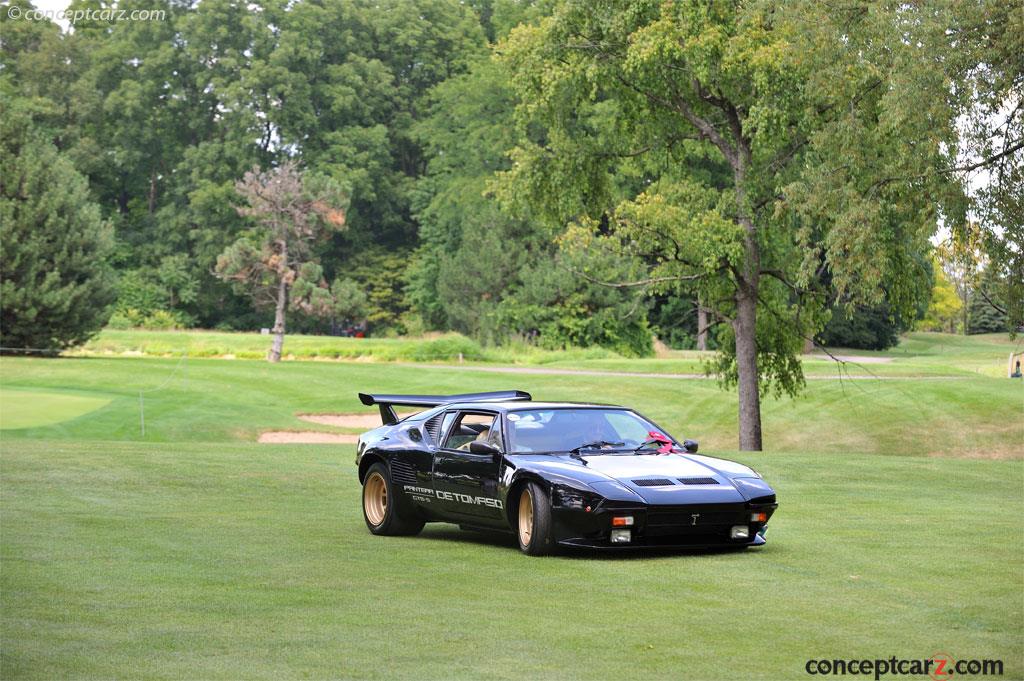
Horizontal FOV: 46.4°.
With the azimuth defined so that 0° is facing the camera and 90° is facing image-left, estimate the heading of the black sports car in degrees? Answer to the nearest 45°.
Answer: approximately 315°

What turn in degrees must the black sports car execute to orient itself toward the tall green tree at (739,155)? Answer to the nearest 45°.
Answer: approximately 135° to its left
